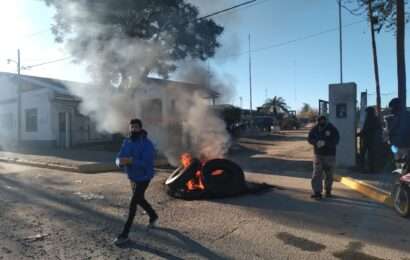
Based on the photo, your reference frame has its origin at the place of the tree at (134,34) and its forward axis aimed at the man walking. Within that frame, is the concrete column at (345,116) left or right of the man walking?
left

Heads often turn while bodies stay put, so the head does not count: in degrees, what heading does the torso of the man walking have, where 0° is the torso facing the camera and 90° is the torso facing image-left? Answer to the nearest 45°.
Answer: approximately 45°

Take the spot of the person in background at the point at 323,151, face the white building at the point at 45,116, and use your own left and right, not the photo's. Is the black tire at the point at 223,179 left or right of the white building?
left

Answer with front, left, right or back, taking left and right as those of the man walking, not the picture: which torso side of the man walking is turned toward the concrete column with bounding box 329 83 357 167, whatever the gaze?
back

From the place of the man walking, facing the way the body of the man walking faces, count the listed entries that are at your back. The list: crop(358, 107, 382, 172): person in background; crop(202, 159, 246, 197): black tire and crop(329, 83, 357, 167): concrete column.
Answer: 3

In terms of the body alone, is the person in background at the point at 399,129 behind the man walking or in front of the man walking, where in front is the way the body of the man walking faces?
behind

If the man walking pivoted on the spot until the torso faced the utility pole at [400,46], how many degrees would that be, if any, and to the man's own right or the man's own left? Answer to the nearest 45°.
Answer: approximately 180°

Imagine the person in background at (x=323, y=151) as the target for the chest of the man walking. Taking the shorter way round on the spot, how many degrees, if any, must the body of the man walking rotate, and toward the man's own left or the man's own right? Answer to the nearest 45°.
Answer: approximately 180°

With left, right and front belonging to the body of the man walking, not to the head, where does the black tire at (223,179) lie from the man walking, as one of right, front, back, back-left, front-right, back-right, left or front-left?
back

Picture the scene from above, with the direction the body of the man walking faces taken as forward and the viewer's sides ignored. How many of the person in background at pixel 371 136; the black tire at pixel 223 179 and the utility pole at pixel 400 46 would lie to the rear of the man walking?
3
